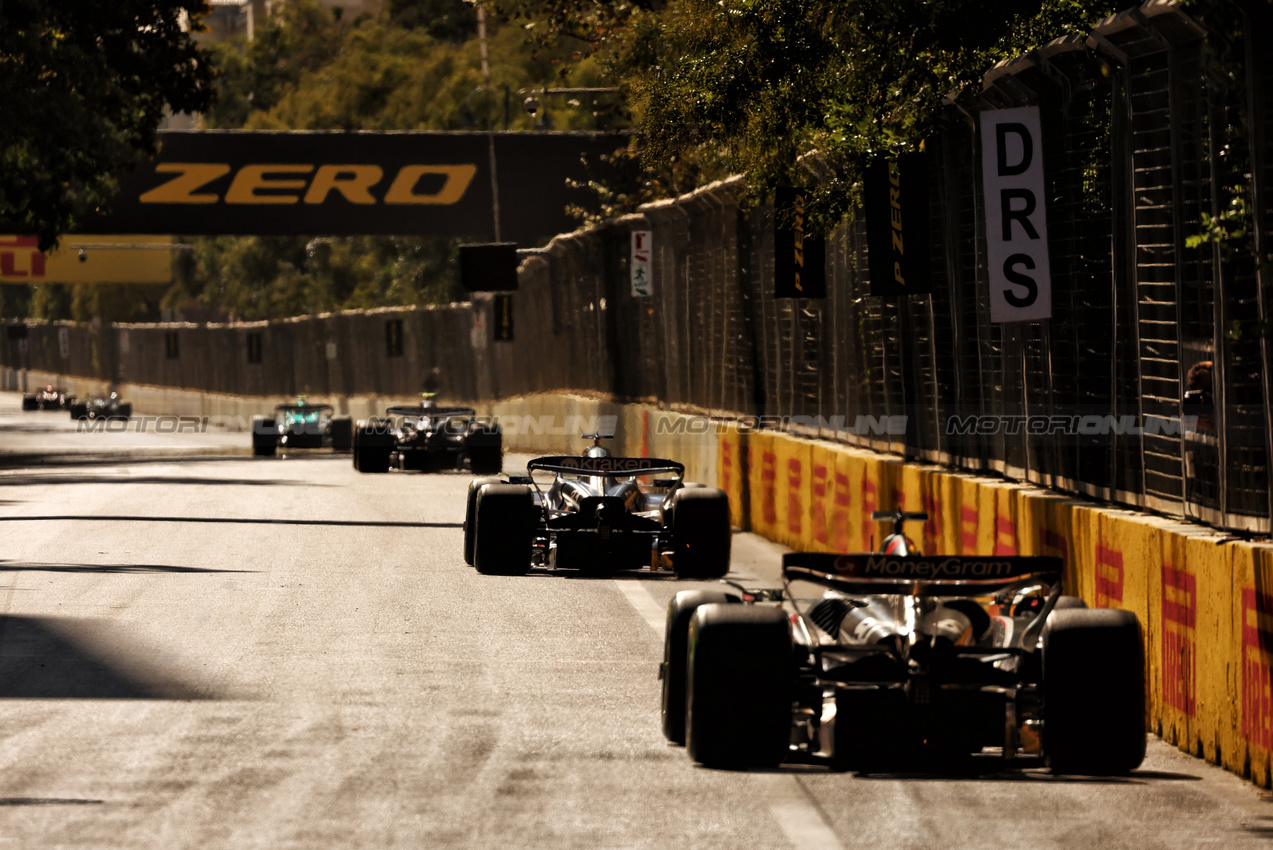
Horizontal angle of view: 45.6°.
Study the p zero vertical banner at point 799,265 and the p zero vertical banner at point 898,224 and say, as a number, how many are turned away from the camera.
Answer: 0

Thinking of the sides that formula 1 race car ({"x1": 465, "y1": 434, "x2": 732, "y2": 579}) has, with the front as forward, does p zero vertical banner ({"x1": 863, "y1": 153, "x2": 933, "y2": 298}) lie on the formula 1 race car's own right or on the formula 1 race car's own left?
on the formula 1 race car's own right

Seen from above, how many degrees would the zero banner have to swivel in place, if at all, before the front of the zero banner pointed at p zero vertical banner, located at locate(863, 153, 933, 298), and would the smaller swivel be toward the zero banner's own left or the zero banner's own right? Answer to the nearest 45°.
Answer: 0° — it already faces it

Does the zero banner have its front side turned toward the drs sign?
yes

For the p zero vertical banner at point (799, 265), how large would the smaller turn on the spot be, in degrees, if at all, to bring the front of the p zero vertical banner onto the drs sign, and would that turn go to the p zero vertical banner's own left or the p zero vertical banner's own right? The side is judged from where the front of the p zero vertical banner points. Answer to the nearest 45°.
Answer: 0° — it already faces it

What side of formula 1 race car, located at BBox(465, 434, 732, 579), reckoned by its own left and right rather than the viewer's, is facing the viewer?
back

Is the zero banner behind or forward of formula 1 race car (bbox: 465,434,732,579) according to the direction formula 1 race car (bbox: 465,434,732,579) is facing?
forward

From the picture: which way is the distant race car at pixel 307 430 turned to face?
away from the camera

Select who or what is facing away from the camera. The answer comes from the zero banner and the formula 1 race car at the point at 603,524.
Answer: the formula 1 race car

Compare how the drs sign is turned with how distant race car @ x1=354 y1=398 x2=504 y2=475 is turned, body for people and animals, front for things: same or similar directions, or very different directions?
very different directions

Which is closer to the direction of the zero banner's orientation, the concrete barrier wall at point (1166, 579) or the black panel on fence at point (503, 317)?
the concrete barrier wall

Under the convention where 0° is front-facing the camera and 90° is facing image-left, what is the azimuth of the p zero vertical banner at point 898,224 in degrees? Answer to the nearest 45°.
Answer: approximately 0°

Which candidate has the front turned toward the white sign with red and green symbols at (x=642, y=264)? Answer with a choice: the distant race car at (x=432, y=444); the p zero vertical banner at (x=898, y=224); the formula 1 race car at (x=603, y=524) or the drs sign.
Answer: the formula 1 race car

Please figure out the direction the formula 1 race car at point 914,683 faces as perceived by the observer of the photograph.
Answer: facing away from the viewer

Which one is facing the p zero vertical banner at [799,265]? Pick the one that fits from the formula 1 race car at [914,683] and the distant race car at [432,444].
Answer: the formula 1 race car

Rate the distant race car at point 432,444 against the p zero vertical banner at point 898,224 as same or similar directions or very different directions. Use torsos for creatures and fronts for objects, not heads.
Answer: very different directions

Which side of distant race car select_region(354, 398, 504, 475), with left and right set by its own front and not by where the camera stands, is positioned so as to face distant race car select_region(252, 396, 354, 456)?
front
